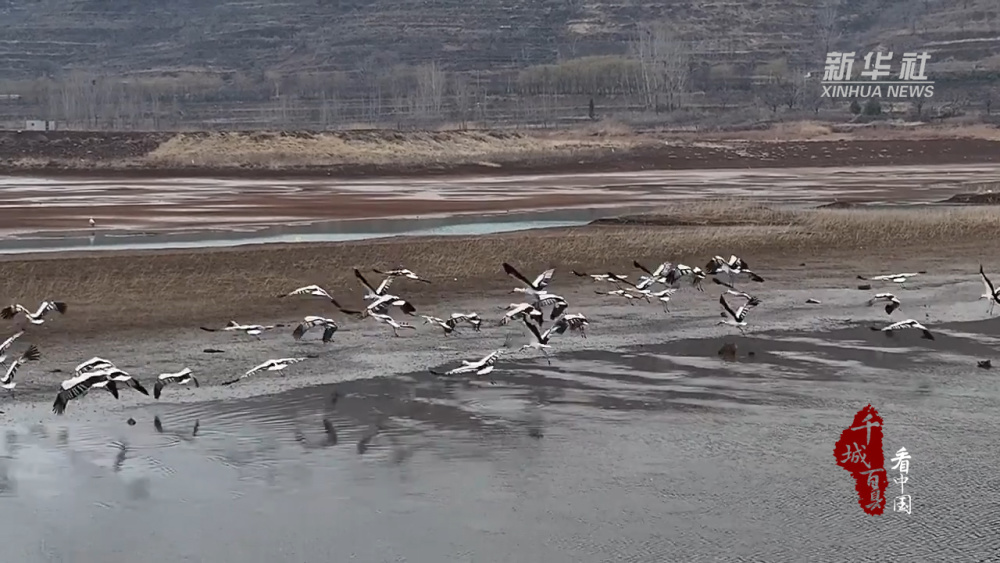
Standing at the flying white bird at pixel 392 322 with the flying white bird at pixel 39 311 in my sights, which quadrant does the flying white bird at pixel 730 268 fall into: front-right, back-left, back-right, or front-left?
back-right

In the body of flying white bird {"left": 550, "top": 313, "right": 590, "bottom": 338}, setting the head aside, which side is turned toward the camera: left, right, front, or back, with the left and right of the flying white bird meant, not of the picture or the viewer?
left

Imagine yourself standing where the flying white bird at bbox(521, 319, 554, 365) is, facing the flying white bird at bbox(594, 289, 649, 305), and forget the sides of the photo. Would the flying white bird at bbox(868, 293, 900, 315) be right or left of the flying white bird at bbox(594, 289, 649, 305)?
right
